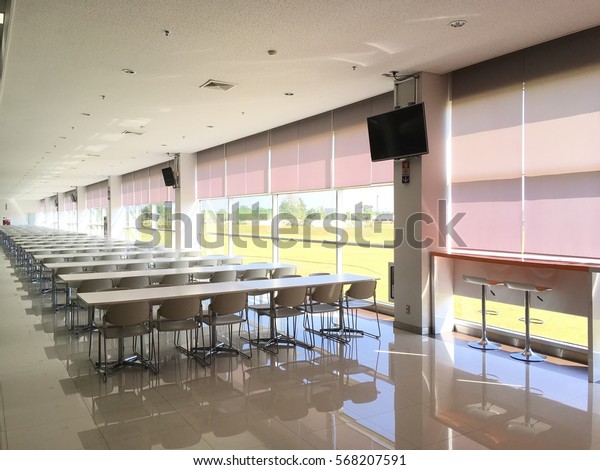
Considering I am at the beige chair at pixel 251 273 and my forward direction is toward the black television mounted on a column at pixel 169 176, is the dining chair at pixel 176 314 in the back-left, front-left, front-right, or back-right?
back-left

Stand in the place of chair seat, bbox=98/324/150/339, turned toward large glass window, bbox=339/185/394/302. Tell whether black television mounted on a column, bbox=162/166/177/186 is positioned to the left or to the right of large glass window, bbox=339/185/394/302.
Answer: left

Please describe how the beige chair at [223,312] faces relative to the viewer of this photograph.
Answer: facing away from the viewer and to the left of the viewer

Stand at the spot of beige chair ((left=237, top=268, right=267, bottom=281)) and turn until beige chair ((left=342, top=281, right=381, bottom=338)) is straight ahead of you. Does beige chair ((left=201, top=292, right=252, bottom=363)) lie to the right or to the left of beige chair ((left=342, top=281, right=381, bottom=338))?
right

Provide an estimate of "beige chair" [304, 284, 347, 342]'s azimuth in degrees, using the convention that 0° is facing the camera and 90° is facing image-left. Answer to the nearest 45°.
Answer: approximately 135°

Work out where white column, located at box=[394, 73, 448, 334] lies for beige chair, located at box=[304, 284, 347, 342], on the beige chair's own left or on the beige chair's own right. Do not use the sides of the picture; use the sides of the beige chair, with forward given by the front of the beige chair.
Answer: on the beige chair's own right

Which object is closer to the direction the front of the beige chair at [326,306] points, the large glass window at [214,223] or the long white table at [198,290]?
the large glass window
